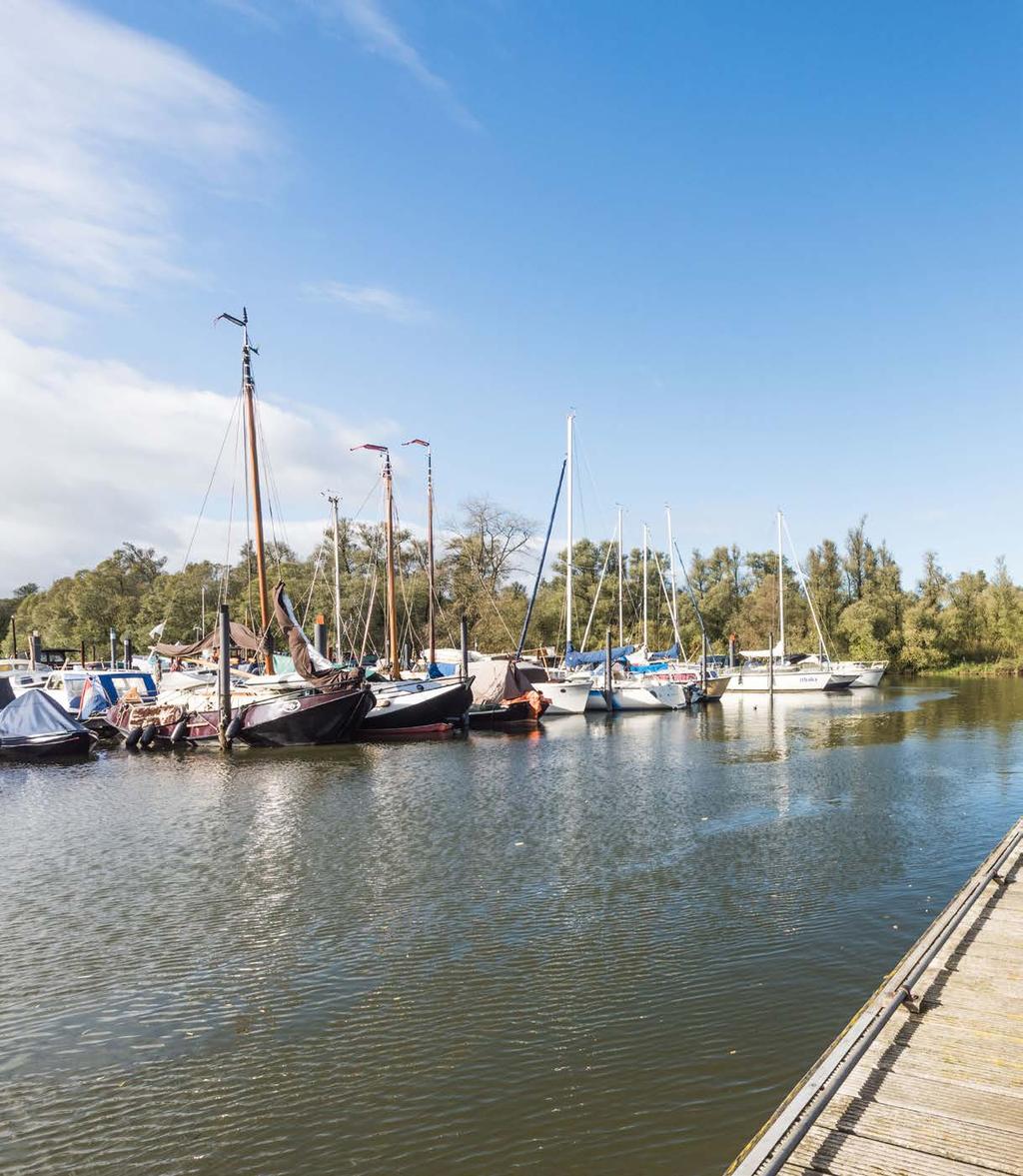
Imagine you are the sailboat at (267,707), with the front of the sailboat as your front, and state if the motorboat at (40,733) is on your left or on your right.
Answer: on your right

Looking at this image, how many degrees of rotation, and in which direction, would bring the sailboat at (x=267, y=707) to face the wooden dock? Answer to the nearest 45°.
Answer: approximately 45° to its right

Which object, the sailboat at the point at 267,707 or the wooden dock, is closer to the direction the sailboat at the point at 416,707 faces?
the wooden dock

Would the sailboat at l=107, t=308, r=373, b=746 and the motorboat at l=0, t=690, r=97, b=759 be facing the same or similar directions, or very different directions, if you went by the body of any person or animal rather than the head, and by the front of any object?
same or similar directions

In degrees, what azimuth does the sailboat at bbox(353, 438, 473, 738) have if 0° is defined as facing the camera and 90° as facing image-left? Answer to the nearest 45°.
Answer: approximately 315°

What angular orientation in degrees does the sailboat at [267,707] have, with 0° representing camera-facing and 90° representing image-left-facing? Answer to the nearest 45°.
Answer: approximately 315°

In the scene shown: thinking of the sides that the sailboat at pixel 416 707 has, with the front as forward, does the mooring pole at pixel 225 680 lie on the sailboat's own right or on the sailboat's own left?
on the sailboat's own right

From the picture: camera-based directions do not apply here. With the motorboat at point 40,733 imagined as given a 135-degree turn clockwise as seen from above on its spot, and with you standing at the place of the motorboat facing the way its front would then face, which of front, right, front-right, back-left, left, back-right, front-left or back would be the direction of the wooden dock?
left

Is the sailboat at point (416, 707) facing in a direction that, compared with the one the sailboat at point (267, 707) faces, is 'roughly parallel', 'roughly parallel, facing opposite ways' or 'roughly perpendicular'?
roughly parallel
